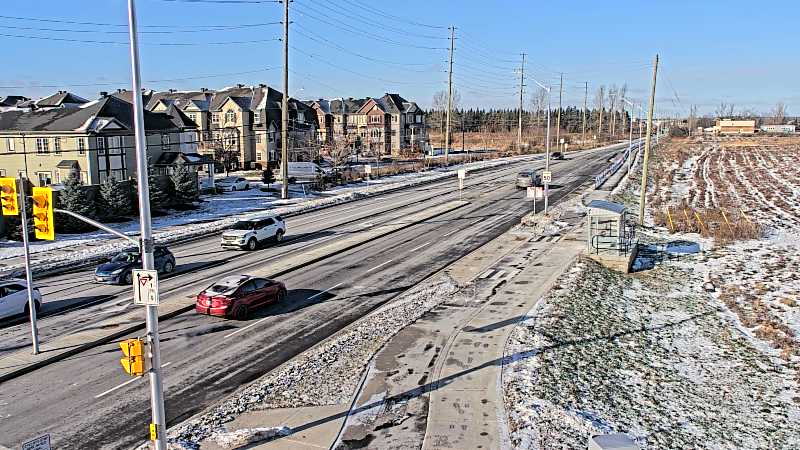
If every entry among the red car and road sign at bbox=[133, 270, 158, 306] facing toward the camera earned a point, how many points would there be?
1

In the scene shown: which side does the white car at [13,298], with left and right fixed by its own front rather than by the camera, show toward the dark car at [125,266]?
back

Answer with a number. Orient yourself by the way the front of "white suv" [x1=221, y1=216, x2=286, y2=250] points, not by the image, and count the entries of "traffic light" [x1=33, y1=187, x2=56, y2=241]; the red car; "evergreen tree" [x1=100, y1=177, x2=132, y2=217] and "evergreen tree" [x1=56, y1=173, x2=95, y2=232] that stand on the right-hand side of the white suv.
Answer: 2

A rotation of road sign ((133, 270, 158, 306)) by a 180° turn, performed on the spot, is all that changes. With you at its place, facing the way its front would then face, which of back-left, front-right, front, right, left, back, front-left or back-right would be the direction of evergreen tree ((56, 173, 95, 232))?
front

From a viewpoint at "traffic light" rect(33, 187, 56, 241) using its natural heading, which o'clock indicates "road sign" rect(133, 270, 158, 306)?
The road sign is roughly at 10 o'clock from the traffic light.

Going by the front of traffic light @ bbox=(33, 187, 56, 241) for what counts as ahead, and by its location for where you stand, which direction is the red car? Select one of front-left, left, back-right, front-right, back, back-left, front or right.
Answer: back

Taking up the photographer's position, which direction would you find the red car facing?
facing away from the viewer and to the right of the viewer

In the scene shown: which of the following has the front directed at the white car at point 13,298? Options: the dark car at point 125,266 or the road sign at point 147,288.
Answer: the dark car

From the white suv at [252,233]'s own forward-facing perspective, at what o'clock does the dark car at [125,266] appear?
The dark car is roughly at 12 o'clock from the white suv.

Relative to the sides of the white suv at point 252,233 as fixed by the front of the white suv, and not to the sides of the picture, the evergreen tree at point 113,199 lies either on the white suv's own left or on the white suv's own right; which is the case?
on the white suv's own right

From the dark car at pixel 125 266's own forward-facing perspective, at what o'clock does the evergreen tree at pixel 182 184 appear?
The evergreen tree is roughly at 5 o'clock from the dark car.

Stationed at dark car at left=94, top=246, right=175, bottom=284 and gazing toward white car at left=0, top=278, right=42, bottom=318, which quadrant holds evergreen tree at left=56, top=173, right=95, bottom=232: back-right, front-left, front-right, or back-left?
back-right

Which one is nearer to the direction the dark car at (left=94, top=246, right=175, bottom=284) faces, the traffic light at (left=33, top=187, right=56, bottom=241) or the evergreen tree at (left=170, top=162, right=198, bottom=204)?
the traffic light

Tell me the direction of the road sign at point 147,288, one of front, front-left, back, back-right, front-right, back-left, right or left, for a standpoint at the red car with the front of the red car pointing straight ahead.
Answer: back-right

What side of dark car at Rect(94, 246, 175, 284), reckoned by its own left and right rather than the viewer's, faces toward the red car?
left

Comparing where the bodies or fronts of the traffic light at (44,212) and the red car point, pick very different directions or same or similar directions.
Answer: very different directions

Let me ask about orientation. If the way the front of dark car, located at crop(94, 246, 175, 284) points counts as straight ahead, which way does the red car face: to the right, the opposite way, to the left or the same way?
the opposite way
